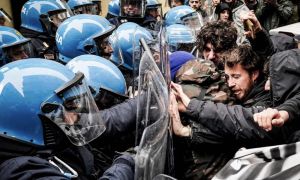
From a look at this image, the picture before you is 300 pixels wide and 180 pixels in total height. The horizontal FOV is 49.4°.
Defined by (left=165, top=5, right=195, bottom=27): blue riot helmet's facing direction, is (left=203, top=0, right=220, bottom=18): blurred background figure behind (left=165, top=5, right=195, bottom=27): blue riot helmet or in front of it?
in front

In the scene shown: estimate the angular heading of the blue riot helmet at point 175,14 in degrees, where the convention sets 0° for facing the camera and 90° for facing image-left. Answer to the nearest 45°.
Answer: approximately 270°

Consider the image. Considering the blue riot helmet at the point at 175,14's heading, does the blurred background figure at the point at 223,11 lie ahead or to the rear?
ahead

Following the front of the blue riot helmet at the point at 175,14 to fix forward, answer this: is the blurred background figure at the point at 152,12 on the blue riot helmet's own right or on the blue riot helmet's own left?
on the blue riot helmet's own left
